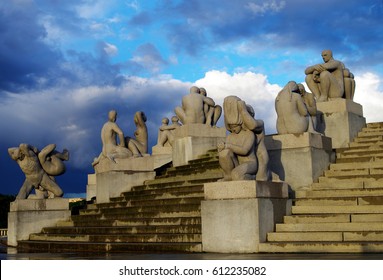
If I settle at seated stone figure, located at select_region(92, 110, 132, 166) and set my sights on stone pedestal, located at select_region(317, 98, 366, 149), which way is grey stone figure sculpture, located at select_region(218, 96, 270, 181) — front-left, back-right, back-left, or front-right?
front-right

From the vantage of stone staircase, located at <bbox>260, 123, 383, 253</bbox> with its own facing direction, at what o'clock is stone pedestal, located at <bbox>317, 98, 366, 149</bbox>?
The stone pedestal is roughly at 6 o'clock from the stone staircase.

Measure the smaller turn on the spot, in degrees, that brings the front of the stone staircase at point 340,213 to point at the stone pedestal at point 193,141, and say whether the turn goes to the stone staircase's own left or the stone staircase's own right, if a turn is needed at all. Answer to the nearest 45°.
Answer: approximately 135° to the stone staircase's own right

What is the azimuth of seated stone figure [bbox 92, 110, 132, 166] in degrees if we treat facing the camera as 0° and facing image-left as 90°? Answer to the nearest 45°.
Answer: approximately 225°

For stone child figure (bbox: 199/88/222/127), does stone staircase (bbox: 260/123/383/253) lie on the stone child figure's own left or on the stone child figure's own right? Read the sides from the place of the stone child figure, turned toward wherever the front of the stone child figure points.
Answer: on the stone child figure's own left

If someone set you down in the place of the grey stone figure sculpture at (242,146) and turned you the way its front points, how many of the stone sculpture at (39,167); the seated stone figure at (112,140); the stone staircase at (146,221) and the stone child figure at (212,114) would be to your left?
0

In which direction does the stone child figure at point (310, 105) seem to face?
to the viewer's left

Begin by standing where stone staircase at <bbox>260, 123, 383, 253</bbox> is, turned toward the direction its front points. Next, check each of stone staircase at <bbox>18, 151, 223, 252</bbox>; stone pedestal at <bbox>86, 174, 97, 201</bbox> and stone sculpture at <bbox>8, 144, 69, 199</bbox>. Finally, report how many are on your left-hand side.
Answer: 0

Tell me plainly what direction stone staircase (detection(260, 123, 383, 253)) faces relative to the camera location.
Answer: facing the viewer

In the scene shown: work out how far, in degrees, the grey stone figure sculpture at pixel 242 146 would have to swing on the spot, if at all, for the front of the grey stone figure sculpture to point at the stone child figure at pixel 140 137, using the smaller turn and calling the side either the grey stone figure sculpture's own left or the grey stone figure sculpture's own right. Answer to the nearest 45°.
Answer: approximately 135° to the grey stone figure sculpture's own right

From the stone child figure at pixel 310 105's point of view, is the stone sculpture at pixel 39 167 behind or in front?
in front

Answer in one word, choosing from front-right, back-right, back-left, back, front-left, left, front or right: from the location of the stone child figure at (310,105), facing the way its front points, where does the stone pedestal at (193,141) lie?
front-right
